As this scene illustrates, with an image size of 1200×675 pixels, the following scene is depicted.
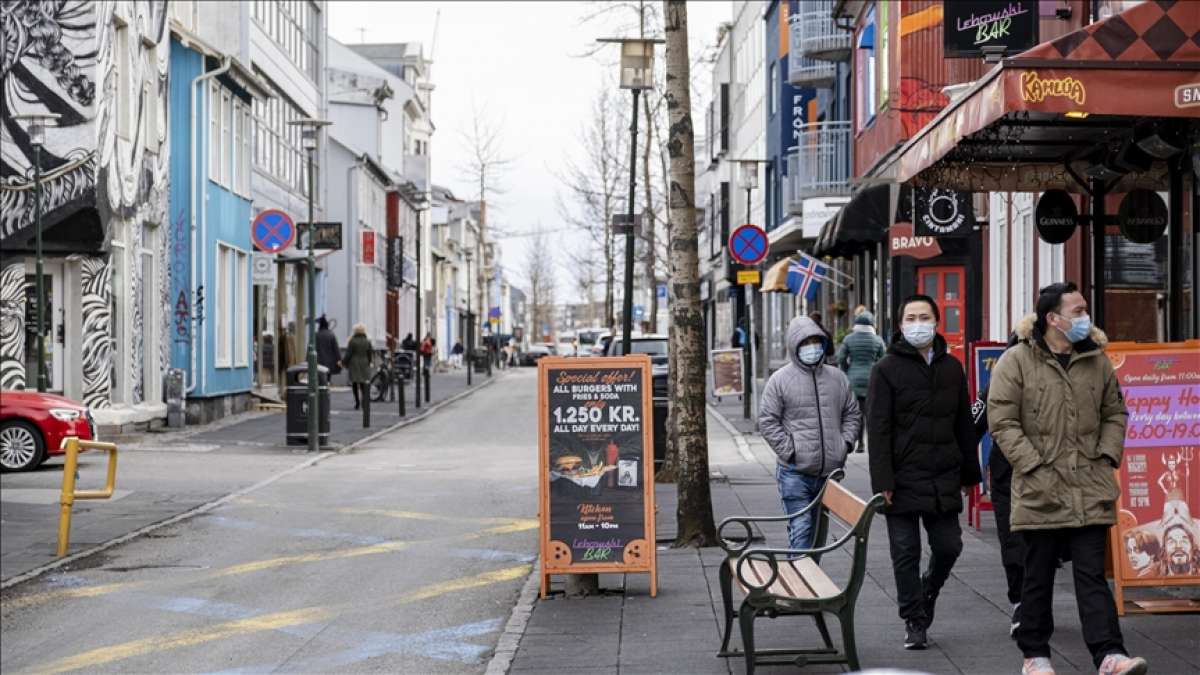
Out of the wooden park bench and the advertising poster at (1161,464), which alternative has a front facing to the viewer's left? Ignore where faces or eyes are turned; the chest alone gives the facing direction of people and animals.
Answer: the wooden park bench

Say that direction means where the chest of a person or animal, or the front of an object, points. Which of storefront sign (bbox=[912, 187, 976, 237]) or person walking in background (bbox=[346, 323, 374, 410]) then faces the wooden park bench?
the storefront sign

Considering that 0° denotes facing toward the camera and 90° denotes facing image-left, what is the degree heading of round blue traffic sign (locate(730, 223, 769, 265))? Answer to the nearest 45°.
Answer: approximately 0°

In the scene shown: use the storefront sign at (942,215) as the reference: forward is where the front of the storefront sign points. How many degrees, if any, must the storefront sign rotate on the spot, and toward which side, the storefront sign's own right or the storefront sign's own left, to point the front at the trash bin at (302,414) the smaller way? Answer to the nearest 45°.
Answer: approximately 90° to the storefront sign's own right

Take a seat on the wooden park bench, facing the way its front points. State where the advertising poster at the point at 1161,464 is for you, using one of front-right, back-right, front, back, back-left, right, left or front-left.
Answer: back-right

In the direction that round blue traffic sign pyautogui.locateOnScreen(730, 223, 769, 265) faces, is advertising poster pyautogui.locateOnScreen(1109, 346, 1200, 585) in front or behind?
in front
